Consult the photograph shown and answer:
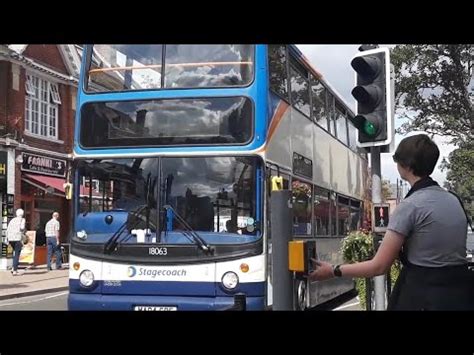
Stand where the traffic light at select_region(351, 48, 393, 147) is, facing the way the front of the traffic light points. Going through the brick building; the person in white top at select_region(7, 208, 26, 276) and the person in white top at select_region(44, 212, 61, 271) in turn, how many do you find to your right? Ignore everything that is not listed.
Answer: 3

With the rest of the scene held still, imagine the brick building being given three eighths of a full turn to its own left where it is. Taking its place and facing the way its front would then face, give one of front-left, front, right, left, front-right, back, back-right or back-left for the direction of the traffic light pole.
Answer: back

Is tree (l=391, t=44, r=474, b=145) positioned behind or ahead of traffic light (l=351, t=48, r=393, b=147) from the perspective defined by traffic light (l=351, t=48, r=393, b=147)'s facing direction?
behind

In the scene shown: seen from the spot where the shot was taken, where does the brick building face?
facing the viewer and to the right of the viewer

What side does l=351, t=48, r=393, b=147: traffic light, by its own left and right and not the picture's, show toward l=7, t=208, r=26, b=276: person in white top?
right

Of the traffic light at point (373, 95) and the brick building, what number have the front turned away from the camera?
0

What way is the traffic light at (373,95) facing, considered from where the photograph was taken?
facing the viewer and to the left of the viewer

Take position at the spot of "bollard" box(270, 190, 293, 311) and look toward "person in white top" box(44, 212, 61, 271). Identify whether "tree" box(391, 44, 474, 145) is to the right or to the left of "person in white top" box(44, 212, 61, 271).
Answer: right

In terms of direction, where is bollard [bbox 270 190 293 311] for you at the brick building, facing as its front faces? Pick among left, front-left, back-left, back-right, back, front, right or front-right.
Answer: front-right

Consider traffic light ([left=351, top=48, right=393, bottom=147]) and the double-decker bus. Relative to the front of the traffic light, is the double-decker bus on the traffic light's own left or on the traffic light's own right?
on the traffic light's own right

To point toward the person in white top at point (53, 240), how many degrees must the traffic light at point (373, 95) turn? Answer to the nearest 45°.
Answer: approximately 90° to its right

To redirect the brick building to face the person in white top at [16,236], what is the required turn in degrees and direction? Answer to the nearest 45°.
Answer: approximately 45° to its right
